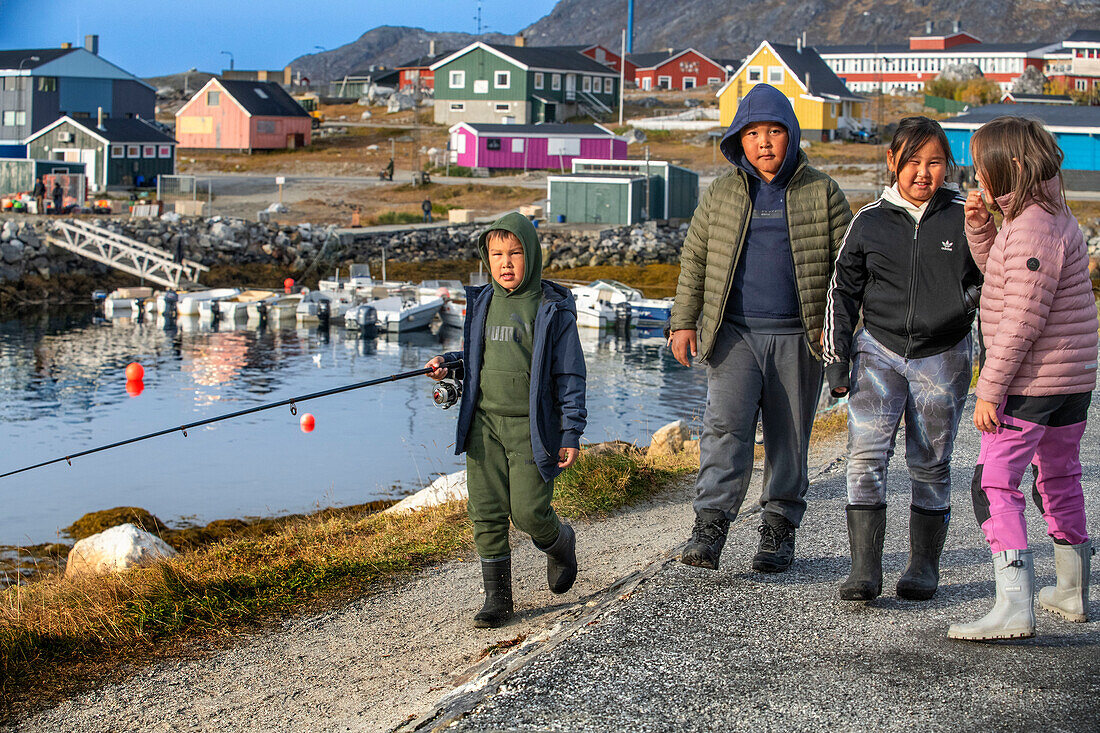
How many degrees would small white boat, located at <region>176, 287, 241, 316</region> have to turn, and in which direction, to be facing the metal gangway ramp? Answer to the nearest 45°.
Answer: approximately 90° to its left

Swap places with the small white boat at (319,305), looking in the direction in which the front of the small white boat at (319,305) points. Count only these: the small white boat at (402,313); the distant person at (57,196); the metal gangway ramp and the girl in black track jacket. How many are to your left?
2

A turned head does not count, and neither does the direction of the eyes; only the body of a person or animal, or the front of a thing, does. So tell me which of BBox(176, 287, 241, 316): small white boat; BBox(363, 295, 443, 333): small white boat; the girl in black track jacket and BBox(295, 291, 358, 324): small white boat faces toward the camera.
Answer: the girl in black track jacket

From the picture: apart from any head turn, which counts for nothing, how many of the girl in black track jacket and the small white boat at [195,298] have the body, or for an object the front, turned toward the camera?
1

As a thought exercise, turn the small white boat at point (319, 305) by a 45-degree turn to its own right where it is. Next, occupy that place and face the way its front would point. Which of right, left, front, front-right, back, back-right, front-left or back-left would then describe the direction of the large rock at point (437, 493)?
right

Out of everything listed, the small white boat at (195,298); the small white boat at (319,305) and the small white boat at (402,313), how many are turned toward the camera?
0

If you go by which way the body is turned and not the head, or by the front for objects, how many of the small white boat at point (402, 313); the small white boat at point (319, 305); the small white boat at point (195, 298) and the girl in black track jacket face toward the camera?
1

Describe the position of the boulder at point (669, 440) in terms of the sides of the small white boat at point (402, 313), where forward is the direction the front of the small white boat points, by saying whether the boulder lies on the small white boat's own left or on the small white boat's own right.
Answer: on the small white boat's own right

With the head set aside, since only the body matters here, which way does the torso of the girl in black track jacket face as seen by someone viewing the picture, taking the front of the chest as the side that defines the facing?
toward the camera

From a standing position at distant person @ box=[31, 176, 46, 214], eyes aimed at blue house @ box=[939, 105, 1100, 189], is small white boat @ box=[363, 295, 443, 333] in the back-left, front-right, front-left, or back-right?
front-right

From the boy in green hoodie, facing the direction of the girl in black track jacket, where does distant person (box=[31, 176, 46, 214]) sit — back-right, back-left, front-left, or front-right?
back-left

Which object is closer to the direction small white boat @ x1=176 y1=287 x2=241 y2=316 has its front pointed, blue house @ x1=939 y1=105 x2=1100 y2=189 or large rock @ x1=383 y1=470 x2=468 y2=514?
the blue house

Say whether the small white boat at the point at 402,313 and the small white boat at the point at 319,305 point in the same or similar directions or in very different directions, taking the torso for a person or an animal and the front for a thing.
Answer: same or similar directions

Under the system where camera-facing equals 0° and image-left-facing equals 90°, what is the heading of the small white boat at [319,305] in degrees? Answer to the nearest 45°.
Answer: approximately 225°

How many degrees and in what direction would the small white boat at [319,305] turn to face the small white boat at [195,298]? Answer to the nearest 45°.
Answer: approximately 135° to its left

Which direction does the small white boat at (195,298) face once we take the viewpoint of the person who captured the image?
facing away from the viewer and to the right of the viewer
